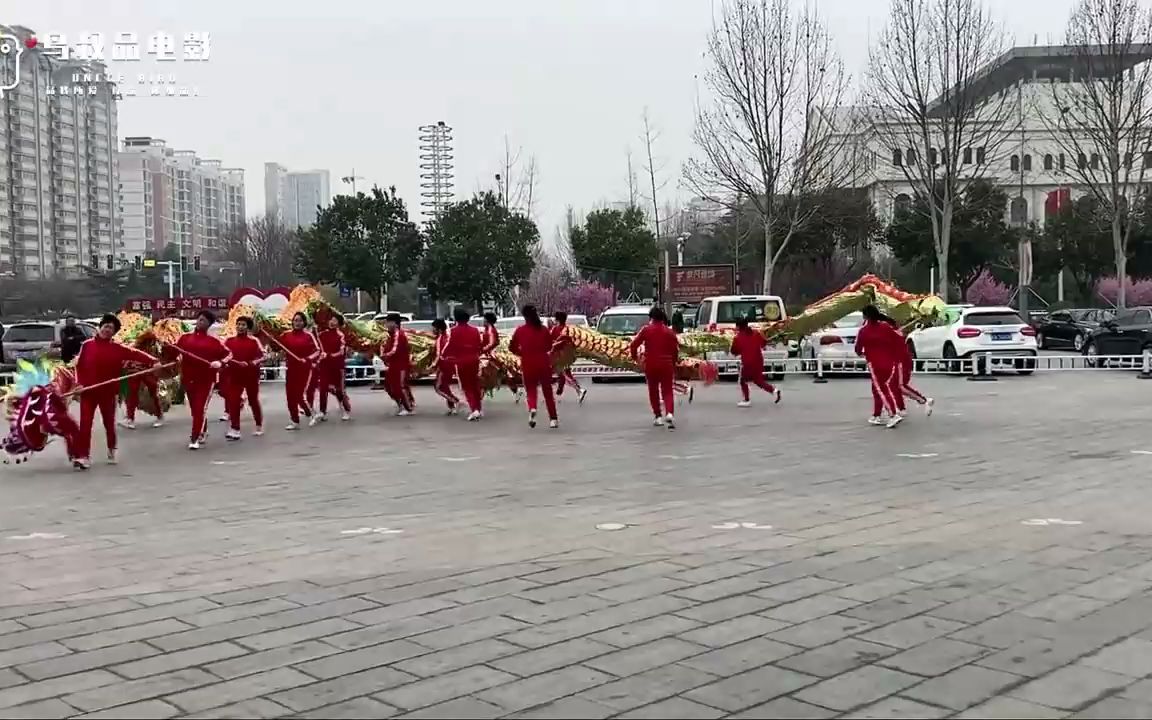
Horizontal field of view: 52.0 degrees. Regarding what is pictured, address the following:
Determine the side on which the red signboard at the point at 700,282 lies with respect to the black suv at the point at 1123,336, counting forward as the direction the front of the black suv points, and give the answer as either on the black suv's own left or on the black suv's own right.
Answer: on the black suv's own right

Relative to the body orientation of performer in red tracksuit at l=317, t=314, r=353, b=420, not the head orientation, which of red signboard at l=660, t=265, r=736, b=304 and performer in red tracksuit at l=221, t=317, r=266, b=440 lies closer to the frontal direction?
the performer in red tracksuit

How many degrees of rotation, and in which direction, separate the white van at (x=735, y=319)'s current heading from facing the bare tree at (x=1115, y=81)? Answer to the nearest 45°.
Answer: approximately 45° to its right

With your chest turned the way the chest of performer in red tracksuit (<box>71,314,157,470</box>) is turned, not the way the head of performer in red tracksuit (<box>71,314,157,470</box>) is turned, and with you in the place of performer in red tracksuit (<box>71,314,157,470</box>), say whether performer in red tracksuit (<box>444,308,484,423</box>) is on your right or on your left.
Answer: on your left

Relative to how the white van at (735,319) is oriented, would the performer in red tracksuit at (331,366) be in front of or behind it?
behind

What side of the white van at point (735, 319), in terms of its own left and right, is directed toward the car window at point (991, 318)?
right

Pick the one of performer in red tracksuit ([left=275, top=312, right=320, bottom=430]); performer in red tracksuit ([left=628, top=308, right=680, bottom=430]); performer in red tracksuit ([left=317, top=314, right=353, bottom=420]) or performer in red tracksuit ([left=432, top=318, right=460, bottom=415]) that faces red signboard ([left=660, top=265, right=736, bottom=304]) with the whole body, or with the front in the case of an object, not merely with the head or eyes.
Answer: performer in red tracksuit ([left=628, top=308, right=680, bottom=430])
